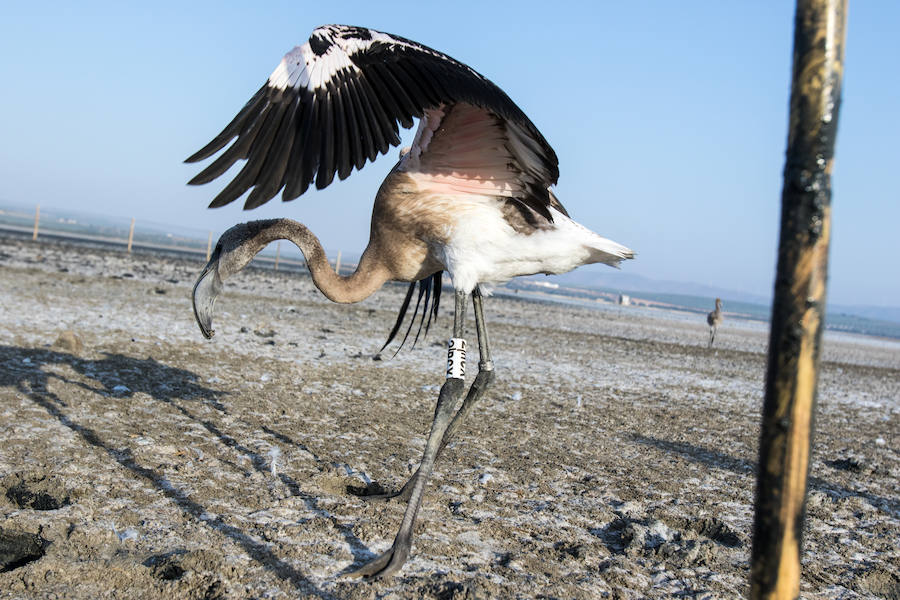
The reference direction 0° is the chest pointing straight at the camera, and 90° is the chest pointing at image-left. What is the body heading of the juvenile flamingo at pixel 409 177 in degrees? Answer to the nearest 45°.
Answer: approximately 90°
